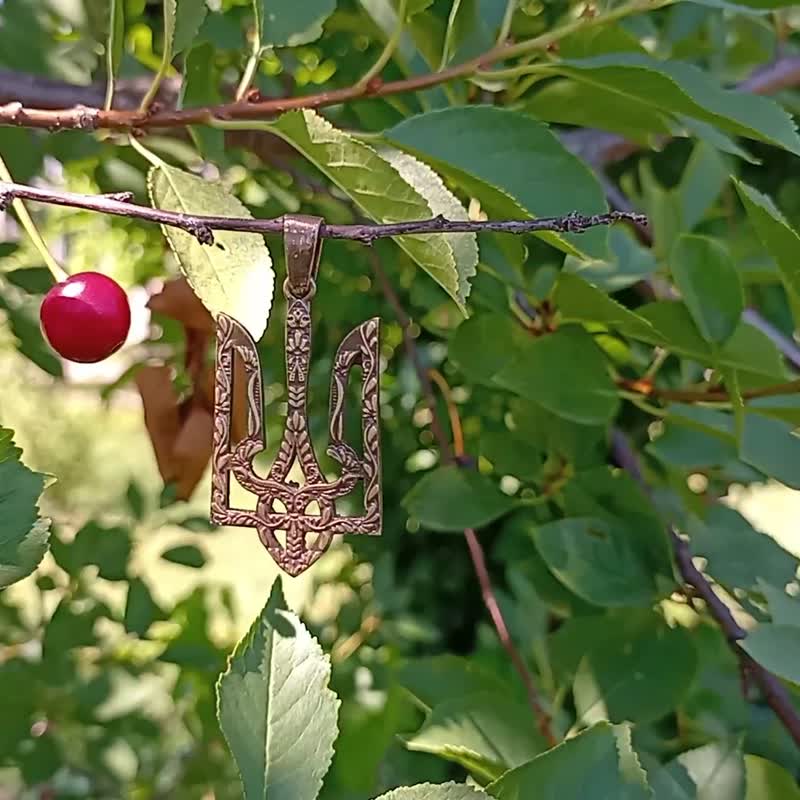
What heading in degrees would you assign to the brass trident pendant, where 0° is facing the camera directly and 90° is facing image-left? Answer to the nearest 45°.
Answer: approximately 0°
